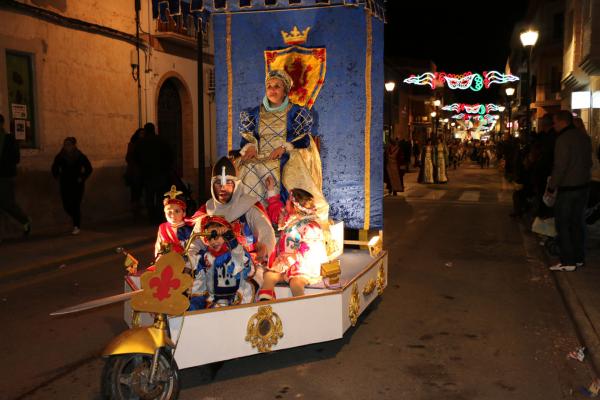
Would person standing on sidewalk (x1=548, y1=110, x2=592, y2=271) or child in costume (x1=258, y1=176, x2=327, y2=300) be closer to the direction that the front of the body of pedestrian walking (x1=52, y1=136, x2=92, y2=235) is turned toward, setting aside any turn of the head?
the child in costume

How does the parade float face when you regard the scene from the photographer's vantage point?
facing the viewer and to the left of the viewer

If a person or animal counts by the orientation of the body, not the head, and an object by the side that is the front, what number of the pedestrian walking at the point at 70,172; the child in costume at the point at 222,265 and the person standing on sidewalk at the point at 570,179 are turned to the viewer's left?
1

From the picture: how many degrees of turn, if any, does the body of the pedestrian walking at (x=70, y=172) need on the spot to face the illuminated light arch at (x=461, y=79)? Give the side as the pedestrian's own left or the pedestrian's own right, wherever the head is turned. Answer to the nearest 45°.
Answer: approximately 135° to the pedestrian's own left

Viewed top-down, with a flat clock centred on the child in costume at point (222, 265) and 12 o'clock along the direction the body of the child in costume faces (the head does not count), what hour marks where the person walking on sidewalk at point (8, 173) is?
The person walking on sidewalk is roughly at 5 o'clock from the child in costume.

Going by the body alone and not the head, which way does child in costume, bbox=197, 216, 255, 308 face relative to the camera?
toward the camera

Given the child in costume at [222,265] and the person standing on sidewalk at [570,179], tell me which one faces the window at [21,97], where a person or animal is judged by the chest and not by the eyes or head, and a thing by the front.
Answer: the person standing on sidewalk

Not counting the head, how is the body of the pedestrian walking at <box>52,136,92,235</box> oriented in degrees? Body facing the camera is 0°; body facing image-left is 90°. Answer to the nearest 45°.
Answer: approximately 0°

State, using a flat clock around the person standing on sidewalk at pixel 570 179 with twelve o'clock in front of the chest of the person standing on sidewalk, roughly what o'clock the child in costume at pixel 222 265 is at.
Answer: The child in costume is roughly at 10 o'clock from the person standing on sidewalk.

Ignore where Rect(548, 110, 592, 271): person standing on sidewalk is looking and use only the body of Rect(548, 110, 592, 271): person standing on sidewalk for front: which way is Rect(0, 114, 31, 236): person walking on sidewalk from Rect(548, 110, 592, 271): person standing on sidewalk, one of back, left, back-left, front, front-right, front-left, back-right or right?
front

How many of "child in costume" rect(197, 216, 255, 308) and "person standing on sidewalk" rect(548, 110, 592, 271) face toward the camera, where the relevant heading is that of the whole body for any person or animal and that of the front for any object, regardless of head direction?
1
